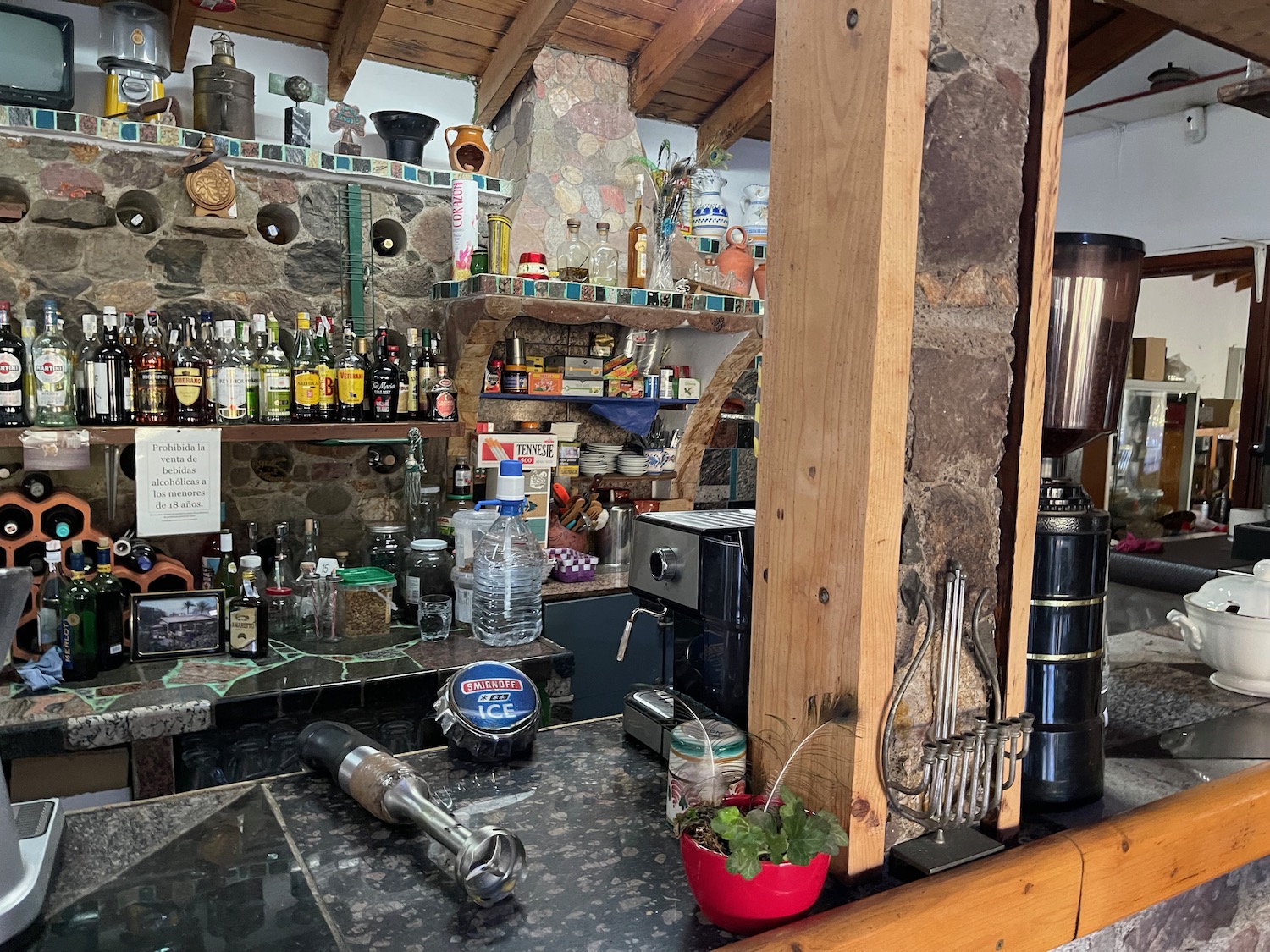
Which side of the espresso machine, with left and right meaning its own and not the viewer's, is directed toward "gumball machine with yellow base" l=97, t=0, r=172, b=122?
right

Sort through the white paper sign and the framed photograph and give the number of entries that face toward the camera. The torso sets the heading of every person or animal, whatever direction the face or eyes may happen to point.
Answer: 2

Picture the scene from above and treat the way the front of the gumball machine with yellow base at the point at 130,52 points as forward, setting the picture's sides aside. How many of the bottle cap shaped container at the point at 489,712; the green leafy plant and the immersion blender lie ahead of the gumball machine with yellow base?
3

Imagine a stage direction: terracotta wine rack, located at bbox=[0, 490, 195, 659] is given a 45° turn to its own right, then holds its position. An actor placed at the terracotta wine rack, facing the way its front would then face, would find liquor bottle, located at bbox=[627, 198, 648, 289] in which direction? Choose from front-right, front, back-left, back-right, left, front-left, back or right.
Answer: back-left

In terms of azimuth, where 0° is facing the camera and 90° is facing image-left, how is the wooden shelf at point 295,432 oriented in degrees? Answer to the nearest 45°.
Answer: approximately 0°

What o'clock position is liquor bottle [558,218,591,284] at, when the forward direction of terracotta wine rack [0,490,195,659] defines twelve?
The liquor bottle is roughly at 9 o'clock from the terracotta wine rack.

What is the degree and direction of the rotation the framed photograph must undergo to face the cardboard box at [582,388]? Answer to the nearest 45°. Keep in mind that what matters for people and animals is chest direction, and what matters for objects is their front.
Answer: approximately 90° to its left
